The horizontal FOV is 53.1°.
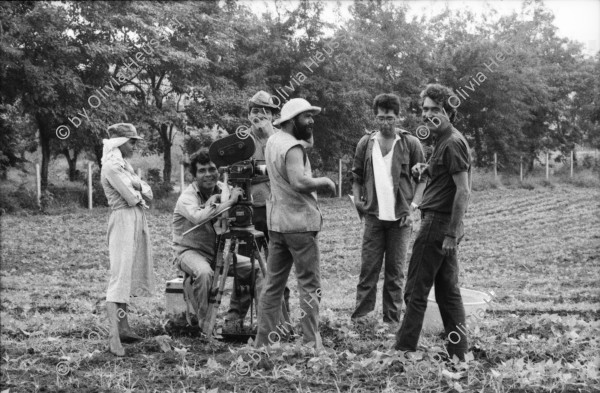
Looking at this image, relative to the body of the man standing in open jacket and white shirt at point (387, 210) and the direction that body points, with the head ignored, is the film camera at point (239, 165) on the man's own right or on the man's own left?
on the man's own right

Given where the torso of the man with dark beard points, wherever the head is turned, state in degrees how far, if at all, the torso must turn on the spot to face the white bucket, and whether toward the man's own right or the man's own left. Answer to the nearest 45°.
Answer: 0° — they already face it

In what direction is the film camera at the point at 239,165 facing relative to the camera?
to the viewer's right

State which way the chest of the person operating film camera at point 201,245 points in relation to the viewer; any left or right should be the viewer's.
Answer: facing the viewer and to the right of the viewer

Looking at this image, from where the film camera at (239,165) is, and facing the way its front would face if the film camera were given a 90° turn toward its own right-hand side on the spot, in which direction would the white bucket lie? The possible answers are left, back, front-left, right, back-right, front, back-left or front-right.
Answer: left

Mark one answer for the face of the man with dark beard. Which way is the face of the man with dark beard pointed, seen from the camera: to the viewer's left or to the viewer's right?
to the viewer's right

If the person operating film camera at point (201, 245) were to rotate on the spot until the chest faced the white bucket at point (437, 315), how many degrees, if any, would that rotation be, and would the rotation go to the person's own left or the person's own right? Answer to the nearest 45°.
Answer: approximately 45° to the person's own left

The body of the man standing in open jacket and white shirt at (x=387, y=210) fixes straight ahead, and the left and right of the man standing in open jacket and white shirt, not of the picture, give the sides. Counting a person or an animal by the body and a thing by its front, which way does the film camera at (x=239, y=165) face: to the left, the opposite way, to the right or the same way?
to the left

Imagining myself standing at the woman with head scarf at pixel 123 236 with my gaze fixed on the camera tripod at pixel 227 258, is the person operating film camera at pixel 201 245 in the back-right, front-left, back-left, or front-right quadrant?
front-left

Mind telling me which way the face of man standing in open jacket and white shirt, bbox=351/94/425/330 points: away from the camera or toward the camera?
toward the camera

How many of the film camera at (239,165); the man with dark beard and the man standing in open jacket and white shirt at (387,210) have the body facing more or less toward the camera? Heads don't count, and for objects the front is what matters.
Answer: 1

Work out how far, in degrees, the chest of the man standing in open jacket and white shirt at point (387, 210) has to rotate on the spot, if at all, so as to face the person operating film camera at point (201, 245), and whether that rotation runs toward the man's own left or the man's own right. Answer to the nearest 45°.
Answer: approximately 90° to the man's own right

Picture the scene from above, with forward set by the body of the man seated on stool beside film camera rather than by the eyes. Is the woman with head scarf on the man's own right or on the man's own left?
on the man's own right

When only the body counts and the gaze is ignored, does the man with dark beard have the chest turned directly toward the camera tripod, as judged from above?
no

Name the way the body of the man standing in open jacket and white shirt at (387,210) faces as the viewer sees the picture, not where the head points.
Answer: toward the camera

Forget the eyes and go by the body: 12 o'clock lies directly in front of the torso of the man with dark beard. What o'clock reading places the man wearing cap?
The man wearing cap is roughly at 10 o'clock from the man with dark beard.
